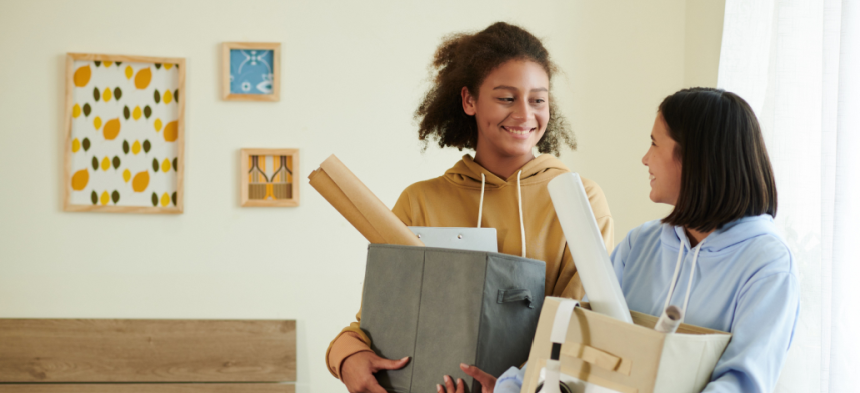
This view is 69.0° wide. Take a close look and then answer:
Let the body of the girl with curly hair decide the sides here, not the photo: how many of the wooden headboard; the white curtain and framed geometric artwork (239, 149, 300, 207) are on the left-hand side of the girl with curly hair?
1

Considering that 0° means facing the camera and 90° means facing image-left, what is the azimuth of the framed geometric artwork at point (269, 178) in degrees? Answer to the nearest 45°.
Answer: approximately 0°

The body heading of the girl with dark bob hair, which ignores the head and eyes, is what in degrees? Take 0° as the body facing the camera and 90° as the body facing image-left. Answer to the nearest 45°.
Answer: approximately 45°

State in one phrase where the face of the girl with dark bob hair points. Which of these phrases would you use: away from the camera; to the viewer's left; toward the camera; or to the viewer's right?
to the viewer's left

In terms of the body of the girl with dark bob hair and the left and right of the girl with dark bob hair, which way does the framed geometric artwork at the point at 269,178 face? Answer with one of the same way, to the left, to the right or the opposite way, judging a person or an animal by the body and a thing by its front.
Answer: to the left

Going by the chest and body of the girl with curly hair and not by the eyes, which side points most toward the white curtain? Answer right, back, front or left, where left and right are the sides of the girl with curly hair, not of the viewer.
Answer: left

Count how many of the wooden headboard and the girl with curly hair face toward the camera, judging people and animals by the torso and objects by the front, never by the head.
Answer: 2
